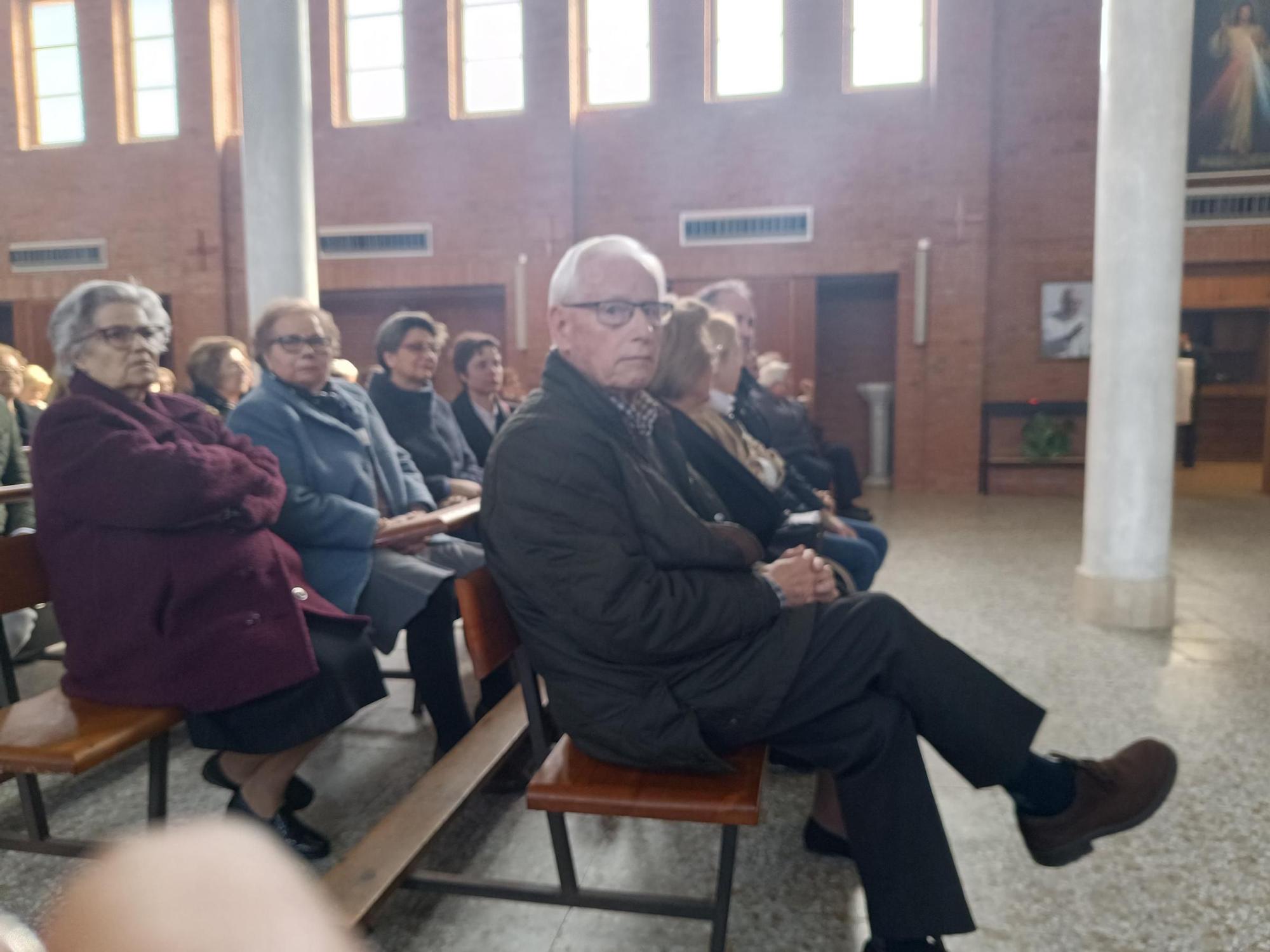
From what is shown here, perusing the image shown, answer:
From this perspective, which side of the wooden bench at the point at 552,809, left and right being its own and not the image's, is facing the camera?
right

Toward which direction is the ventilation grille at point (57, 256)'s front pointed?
toward the camera

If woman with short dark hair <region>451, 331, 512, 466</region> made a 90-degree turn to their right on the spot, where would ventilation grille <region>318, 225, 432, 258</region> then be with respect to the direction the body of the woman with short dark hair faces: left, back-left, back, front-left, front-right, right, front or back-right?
back-right

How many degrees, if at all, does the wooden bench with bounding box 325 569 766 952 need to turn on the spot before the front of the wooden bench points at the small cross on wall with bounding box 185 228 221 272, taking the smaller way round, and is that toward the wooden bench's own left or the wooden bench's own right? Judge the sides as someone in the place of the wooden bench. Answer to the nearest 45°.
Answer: approximately 90° to the wooden bench's own left

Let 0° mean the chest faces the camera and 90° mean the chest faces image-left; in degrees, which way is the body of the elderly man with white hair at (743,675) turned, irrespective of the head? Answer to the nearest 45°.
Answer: approximately 270°

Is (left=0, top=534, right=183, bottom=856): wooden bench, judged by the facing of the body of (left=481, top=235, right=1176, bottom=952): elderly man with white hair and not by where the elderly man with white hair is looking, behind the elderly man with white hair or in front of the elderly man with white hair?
behind

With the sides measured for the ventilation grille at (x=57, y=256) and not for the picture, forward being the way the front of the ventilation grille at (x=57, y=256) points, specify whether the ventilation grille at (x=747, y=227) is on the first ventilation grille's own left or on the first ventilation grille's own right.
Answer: on the first ventilation grille's own left

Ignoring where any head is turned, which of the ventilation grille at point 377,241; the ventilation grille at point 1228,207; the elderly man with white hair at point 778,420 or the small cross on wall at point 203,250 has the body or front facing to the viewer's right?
the elderly man with white hair

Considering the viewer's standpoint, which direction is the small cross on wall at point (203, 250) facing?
facing the viewer

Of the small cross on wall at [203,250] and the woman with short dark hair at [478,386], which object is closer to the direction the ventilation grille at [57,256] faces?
the woman with short dark hair

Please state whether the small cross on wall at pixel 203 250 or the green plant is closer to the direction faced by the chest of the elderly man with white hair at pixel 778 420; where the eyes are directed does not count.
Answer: the green plant
